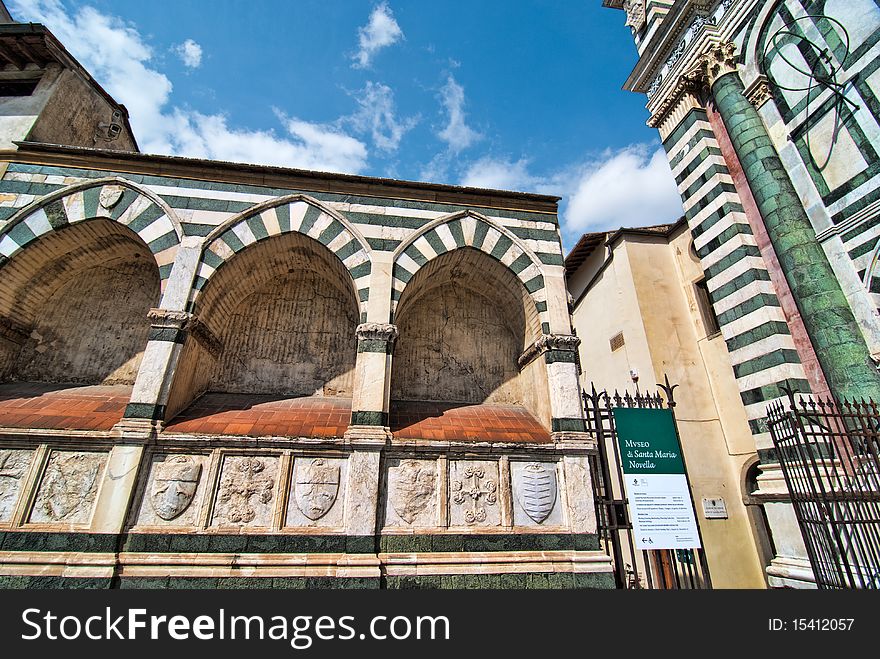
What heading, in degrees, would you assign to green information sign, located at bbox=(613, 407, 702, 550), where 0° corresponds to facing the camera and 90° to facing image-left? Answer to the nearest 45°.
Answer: approximately 0°
